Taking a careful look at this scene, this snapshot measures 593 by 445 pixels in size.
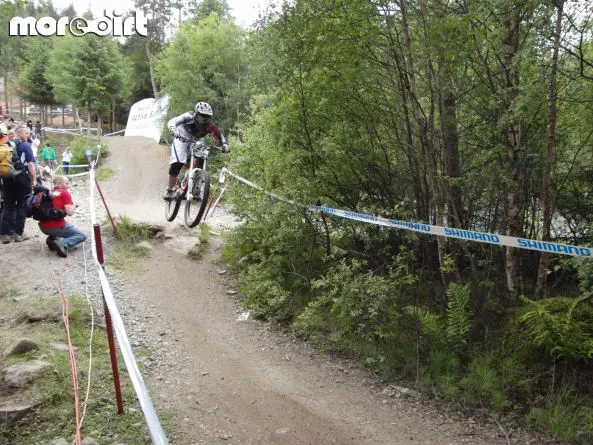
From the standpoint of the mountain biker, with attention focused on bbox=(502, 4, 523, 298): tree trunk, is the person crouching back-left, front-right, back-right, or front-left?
back-right

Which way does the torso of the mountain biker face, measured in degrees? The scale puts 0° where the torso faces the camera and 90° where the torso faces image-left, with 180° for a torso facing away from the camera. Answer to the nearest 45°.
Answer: approximately 315°

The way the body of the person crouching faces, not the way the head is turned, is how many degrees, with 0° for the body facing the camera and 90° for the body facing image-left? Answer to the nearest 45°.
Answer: approximately 225°

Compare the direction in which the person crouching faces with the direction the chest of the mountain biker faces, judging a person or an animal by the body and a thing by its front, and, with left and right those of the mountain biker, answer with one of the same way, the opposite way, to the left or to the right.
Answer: to the left

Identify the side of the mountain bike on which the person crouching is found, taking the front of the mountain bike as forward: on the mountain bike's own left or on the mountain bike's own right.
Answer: on the mountain bike's own right

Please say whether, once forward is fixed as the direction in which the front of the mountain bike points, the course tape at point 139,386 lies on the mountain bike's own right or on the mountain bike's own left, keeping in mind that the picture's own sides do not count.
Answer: on the mountain bike's own right

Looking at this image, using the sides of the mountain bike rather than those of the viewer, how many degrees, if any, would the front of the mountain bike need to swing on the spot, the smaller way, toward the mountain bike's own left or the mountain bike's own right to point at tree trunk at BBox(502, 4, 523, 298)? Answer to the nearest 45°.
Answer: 0° — it already faces it
